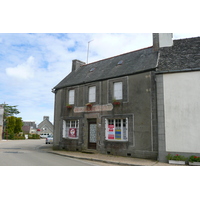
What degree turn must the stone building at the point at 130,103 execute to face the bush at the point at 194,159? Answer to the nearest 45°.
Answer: approximately 90° to its left

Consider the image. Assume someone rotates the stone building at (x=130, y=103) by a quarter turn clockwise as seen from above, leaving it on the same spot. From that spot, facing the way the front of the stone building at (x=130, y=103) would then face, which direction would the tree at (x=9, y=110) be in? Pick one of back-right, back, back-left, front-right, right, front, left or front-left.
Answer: front

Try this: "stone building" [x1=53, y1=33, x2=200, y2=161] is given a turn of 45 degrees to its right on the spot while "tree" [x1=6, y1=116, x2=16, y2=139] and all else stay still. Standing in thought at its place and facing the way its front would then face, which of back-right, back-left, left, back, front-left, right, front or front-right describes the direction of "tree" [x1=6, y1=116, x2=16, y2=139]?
front-right

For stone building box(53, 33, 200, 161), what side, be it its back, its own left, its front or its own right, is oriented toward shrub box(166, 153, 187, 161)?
left

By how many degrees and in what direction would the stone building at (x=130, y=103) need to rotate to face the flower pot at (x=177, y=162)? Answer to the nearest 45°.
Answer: approximately 90° to its left

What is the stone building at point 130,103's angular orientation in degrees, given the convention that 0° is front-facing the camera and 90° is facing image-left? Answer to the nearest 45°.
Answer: approximately 45°
